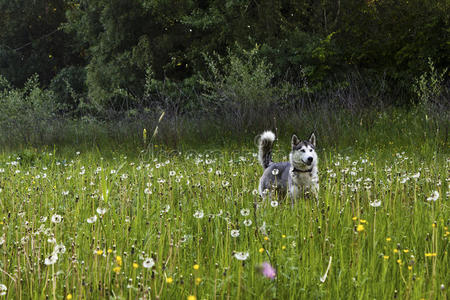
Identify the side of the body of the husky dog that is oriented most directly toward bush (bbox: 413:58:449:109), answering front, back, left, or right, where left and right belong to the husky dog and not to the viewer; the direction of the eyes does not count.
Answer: left

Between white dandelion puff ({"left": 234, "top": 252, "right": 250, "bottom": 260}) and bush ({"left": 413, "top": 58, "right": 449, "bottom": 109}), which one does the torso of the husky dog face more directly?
the white dandelion puff

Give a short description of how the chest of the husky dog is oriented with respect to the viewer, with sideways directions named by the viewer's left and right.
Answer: facing the viewer and to the right of the viewer

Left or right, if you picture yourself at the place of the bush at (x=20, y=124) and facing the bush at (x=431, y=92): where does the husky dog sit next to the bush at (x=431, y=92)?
right

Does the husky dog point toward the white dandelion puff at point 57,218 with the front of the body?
no

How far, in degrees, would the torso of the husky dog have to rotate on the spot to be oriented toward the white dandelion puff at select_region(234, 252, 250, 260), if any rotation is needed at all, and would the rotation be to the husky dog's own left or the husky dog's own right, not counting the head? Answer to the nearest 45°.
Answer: approximately 45° to the husky dog's own right

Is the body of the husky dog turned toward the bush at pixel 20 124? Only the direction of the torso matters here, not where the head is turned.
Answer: no
